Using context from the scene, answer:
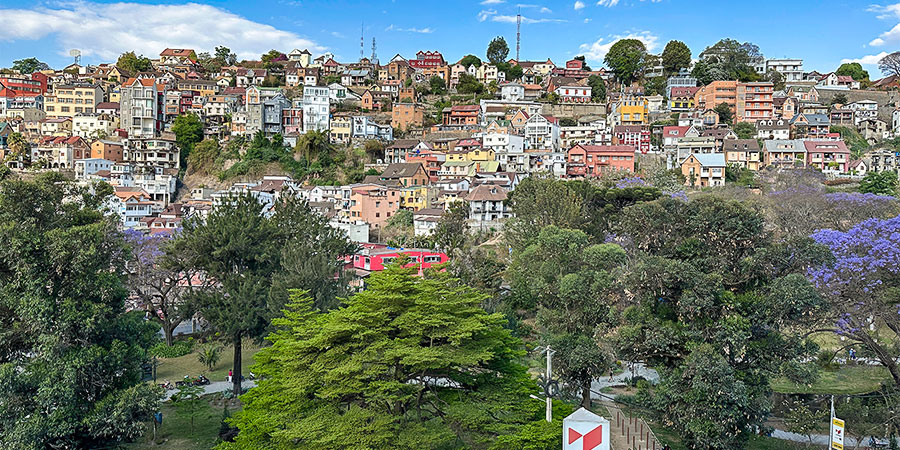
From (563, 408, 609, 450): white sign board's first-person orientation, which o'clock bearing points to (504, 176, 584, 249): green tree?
The green tree is roughly at 6 o'clock from the white sign board.

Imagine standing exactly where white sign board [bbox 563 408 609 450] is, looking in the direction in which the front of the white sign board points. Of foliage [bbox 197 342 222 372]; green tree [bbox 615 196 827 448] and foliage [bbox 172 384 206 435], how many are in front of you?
0

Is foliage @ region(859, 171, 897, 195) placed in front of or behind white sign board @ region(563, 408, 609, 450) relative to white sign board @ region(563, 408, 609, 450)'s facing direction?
behind

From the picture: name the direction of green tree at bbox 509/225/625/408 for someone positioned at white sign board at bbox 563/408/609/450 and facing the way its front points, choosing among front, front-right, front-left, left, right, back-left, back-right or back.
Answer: back

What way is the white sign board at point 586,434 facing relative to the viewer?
toward the camera

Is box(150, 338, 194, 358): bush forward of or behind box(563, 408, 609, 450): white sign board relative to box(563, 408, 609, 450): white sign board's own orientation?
behind

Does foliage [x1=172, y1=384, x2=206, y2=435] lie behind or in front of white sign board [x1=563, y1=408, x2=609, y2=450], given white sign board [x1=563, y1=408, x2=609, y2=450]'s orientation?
behind

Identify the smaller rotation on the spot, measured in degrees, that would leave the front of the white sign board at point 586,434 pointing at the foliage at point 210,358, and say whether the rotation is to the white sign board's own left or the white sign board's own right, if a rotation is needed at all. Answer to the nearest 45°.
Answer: approximately 135° to the white sign board's own right
